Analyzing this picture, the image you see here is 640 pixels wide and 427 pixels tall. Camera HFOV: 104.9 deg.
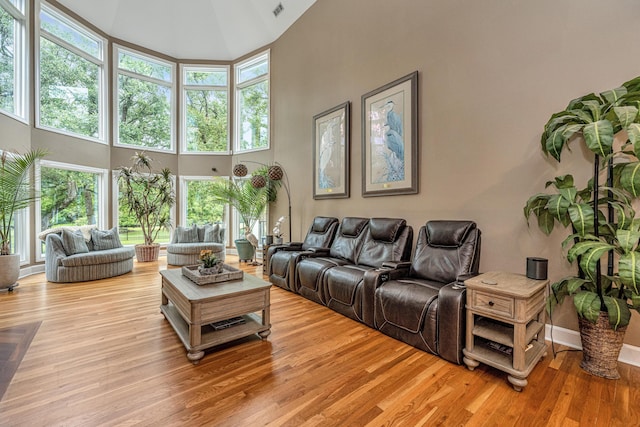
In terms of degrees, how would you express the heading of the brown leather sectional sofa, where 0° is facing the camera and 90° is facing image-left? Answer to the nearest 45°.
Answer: approximately 45°

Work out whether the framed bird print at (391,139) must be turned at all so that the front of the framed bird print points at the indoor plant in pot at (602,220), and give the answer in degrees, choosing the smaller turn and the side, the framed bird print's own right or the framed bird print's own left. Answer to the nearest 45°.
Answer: approximately 90° to the framed bird print's own left

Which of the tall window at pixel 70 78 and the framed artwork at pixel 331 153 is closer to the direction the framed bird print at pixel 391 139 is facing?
the tall window

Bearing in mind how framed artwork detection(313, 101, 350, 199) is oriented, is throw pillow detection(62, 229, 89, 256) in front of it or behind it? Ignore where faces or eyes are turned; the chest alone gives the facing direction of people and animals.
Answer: in front

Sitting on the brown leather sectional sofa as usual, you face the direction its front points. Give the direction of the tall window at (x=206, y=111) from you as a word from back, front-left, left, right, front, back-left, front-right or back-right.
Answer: right

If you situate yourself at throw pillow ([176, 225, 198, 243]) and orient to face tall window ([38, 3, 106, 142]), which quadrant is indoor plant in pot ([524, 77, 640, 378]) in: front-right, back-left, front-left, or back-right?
back-left

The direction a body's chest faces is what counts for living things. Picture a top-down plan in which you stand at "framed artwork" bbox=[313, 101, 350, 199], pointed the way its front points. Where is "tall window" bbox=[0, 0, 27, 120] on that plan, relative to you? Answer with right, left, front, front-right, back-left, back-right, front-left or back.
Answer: front-right

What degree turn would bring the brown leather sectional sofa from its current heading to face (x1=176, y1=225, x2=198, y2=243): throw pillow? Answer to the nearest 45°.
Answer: approximately 90° to its right

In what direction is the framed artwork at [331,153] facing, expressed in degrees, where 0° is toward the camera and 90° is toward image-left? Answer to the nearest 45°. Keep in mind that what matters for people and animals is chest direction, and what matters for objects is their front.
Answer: approximately 45°
